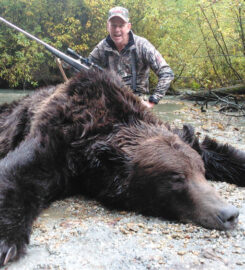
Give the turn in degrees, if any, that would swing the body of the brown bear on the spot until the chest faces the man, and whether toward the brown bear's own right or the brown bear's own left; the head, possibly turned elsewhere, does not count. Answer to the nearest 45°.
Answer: approximately 135° to the brown bear's own left

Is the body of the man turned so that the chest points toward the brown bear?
yes

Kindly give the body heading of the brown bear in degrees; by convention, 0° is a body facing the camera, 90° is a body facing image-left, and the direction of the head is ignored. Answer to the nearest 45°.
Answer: approximately 315°
